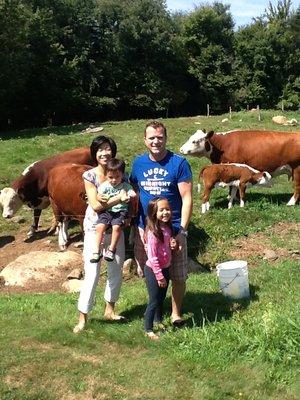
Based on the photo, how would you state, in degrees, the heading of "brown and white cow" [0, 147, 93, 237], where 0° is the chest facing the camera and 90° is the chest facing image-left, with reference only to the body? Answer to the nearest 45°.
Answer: approximately 45°

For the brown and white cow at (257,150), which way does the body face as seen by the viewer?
to the viewer's left

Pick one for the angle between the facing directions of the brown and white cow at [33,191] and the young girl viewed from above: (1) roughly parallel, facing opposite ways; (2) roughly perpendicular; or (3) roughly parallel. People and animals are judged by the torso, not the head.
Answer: roughly perpendicular

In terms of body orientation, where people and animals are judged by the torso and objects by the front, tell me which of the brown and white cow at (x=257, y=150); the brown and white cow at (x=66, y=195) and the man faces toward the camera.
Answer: the man

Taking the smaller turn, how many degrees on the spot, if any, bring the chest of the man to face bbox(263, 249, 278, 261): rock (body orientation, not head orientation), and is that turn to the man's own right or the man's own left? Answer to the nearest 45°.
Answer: approximately 135° to the man's own left

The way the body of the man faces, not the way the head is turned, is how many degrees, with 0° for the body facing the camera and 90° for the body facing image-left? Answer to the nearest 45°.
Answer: approximately 0°

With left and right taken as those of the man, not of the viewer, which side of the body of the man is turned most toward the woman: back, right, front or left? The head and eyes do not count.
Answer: right

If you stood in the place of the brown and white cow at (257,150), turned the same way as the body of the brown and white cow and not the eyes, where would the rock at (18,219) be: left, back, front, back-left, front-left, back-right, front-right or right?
front
